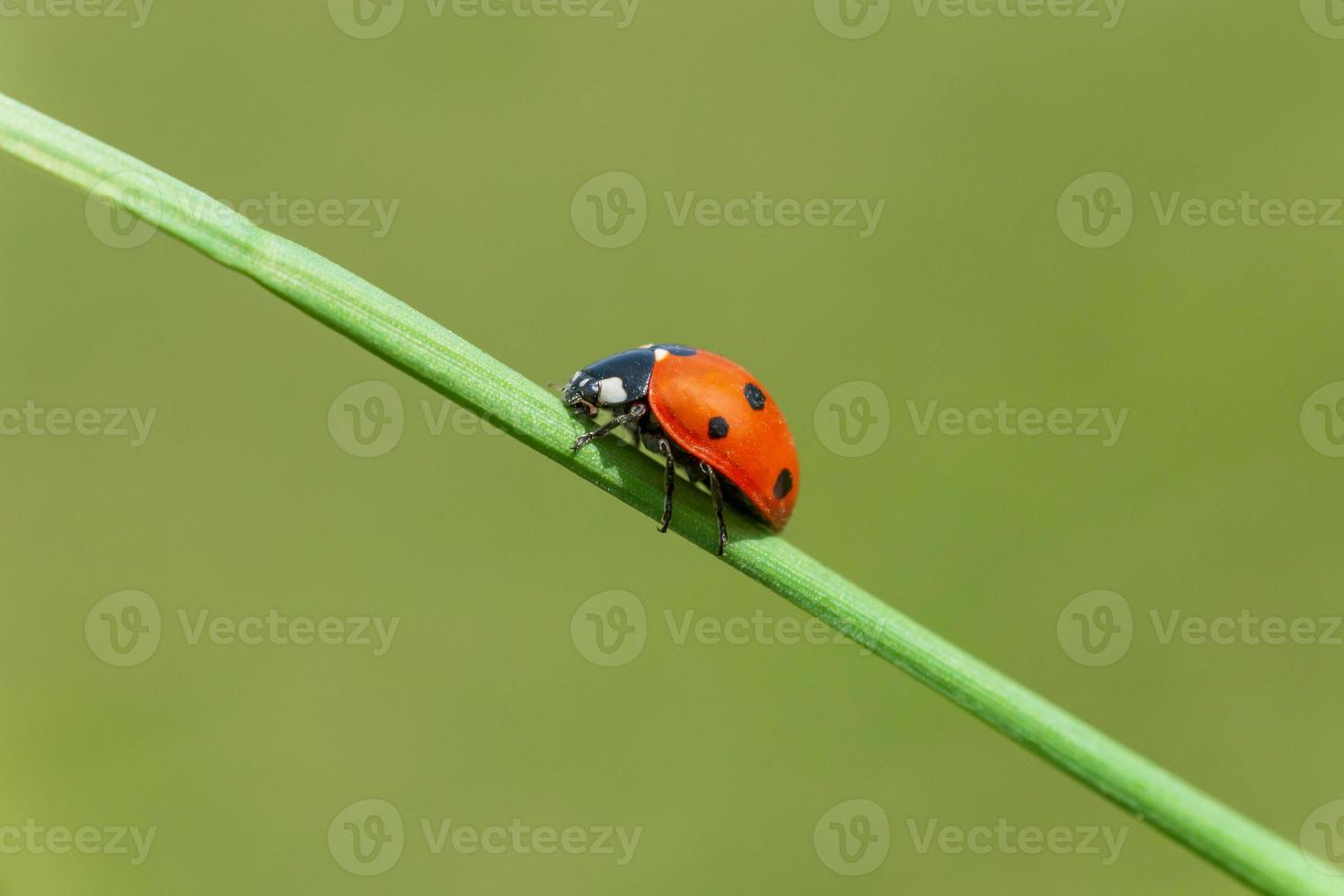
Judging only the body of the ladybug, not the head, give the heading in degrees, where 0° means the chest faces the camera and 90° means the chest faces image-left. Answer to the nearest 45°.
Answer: approximately 90°
